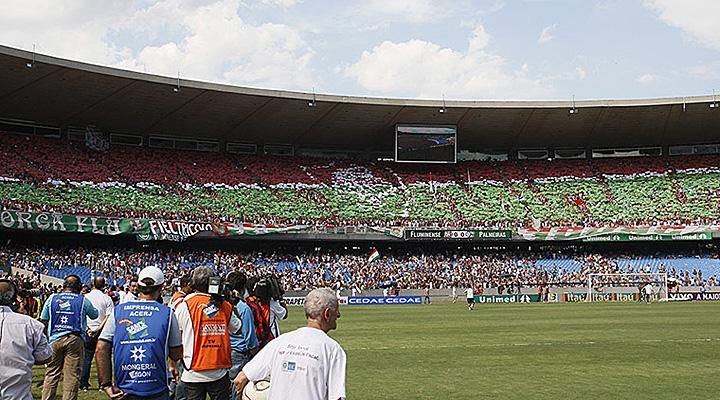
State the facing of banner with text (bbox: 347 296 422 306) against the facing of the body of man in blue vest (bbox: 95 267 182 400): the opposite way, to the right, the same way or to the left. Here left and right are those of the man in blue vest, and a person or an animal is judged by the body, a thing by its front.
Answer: the opposite way

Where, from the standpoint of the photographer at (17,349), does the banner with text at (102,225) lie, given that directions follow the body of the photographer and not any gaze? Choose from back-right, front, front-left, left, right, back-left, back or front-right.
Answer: front

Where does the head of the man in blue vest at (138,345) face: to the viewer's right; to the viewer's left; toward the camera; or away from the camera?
away from the camera

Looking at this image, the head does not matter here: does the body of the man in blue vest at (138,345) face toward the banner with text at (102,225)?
yes

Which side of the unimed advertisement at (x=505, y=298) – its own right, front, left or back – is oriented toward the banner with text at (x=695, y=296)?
left

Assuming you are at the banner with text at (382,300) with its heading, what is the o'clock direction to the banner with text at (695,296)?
the banner with text at (695,296) is roughly at 9 o'clock from the banner with text at (382,300).

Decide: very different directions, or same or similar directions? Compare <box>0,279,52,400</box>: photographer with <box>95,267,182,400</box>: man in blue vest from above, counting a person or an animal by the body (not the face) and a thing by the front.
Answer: same or similar directions

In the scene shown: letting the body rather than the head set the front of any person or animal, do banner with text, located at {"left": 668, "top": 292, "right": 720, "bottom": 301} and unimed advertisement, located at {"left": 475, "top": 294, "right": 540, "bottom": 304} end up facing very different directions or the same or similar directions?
same or similar directions

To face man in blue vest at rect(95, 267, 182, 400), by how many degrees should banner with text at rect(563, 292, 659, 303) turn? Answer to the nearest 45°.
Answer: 0° — it already faces them

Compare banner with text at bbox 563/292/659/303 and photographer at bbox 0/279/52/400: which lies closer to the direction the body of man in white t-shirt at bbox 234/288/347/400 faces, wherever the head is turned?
the banner with text

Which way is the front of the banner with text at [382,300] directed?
toward the camera

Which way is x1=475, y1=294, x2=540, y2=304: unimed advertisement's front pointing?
toward the camera

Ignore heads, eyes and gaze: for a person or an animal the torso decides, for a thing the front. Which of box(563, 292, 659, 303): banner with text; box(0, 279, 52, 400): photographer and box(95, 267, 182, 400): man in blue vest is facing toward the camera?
the banner with text

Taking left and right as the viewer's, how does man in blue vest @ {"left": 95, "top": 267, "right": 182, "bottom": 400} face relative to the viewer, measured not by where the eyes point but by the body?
facing away from the viewer

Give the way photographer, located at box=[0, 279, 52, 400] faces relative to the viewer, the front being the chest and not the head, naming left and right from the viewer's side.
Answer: facing away from the viewer

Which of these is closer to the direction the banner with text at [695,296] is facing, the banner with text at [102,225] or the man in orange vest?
the man in orange vest

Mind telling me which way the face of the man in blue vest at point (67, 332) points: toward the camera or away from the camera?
away from the camera

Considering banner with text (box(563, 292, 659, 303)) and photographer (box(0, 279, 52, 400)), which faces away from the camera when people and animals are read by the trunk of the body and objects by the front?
the photographer

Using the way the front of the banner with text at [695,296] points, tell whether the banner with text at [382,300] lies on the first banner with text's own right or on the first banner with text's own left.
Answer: on the first banner with text's own right

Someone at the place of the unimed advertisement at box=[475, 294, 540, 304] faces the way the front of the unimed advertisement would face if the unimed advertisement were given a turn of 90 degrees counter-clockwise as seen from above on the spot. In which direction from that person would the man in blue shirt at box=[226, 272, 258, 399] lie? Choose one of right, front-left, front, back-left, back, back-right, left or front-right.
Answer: right
